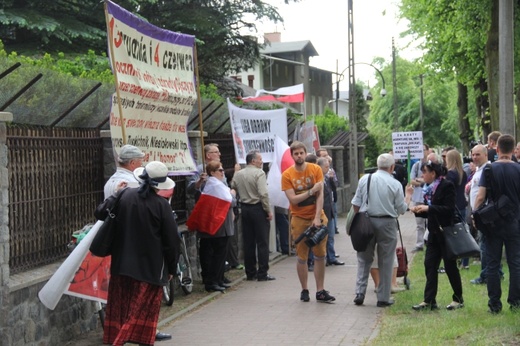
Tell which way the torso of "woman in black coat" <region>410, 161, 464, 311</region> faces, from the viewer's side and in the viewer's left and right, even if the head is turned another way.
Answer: facing to the left of the viewer

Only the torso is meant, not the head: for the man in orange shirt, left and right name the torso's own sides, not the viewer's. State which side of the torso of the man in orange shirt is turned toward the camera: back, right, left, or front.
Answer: front

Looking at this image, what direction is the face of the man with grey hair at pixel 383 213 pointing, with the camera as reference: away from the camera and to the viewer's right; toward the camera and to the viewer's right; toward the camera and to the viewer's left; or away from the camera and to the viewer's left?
away from the camera and to the viewer's right

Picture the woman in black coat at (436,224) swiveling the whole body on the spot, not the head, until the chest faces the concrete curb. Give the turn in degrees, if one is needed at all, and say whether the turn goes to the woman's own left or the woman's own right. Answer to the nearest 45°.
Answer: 0° — they already face it

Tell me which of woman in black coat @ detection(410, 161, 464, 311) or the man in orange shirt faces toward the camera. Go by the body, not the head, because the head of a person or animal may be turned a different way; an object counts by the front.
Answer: the man in orange shirt

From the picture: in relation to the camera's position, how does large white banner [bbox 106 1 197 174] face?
facing the viewer and to the right of the viewer

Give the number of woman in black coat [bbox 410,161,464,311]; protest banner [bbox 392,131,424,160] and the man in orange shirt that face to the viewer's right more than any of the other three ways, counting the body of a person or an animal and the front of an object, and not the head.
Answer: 0

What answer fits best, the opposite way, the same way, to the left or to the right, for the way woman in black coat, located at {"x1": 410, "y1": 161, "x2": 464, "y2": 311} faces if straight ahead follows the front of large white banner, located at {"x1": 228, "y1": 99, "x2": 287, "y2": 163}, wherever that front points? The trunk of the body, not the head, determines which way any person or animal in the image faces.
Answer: to the right

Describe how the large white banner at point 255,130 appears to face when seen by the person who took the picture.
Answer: facing the viewer

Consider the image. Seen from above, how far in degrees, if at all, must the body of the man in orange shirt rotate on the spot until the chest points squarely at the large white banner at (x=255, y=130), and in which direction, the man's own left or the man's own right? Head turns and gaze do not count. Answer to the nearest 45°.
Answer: approximately 180°
